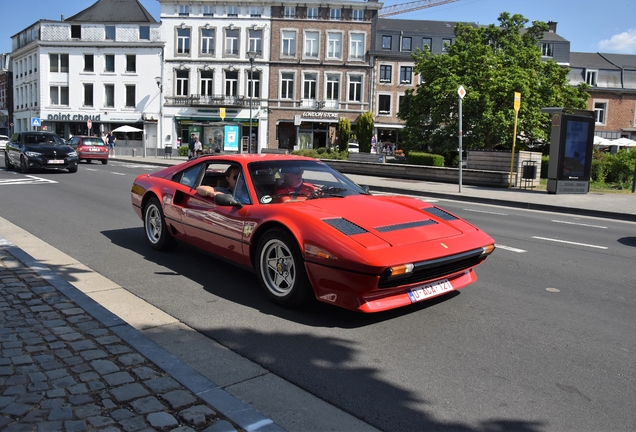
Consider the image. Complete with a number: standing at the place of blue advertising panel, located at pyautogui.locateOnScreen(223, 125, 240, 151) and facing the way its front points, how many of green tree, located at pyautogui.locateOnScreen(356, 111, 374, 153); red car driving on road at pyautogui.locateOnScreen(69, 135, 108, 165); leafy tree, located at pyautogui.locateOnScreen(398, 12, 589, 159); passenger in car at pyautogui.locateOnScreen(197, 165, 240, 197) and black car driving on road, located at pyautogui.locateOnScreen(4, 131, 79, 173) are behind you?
0

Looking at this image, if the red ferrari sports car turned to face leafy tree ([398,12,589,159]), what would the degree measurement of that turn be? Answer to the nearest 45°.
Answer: approximately 135° to its left

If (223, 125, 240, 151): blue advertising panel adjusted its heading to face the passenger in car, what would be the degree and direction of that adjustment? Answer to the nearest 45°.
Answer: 0° — it already faces them

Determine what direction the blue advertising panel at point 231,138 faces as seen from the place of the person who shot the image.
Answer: facing the viewer

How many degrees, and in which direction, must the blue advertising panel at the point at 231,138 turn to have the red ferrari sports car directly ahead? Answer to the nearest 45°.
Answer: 0° — it already faces it

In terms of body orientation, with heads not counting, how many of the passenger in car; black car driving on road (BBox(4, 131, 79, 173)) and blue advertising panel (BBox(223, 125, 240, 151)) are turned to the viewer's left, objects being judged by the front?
0

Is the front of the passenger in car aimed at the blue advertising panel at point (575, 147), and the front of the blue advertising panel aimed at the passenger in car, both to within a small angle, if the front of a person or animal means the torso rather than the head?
no

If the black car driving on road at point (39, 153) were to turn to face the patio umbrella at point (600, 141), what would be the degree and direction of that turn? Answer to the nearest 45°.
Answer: approximately 45° to its left

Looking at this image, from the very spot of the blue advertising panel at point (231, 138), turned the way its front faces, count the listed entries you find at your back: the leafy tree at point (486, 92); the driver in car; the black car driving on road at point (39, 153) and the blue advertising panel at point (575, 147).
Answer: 0

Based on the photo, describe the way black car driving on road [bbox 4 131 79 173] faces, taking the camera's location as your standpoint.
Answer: facing the viewer and to the right of the viewer

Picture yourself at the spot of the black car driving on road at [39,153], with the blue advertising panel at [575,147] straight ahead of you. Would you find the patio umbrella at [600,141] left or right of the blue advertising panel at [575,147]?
left

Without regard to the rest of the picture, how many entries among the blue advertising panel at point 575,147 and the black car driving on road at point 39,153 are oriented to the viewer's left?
0

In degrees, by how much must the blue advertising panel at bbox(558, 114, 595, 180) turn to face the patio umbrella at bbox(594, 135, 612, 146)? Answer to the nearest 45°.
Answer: approximately 135° to its left

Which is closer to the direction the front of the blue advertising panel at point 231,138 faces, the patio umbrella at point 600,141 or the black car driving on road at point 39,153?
the black car driving on road

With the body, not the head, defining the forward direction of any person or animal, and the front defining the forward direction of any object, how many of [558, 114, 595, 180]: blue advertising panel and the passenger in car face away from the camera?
0

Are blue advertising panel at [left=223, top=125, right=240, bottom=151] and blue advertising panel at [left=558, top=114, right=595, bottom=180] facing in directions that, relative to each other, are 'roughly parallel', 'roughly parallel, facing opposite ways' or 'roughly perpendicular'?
roughly parallel

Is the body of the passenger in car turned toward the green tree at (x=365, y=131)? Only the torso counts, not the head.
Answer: no

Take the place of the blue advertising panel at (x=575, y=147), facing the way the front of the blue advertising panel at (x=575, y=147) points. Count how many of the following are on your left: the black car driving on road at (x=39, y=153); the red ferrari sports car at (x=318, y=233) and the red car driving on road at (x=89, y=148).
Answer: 0

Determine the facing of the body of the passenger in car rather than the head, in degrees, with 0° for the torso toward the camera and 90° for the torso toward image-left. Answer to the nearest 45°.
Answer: approximately 315°

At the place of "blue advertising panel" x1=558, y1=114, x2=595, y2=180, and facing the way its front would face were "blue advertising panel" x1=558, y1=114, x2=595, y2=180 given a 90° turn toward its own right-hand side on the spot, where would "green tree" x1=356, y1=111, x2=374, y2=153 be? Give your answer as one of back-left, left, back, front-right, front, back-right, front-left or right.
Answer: right
